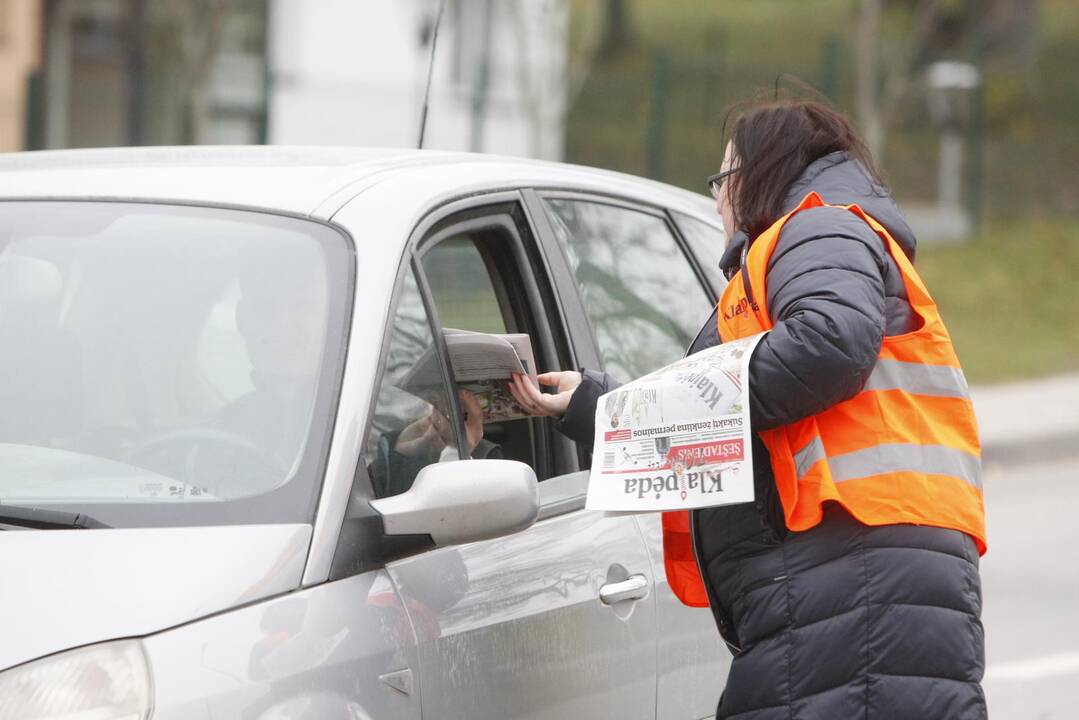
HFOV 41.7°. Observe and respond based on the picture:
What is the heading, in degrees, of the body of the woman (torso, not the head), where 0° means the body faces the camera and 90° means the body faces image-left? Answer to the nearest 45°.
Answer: approximately 90°

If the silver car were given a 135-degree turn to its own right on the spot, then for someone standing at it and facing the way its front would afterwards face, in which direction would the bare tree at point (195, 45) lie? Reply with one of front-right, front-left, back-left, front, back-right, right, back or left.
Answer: front

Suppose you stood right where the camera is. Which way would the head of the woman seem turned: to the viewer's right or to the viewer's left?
to the viewer's left

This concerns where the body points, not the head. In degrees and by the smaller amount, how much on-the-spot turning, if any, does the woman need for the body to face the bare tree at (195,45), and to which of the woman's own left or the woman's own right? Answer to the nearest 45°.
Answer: approximately 45° to the woman's own right

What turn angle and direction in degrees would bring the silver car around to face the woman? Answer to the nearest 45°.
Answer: approximately 135° to its left

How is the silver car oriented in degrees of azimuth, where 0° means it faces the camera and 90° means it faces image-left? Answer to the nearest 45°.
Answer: approximately 45°

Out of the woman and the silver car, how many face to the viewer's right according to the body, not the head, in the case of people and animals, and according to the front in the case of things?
0
